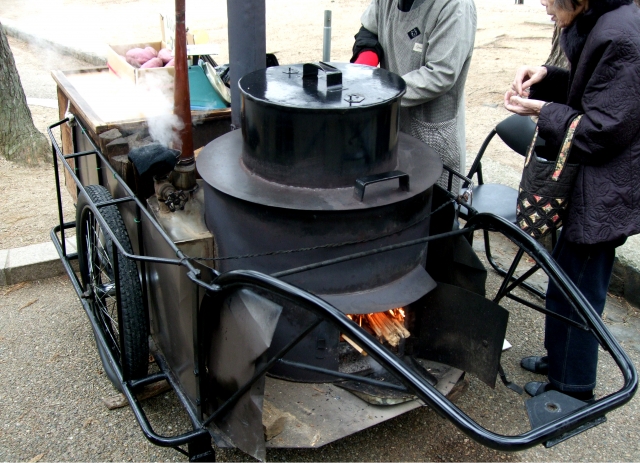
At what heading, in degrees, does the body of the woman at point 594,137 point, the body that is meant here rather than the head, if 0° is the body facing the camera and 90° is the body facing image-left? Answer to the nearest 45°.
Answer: approximately 90°

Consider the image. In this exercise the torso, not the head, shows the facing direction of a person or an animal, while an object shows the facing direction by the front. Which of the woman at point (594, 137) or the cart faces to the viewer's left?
the woman

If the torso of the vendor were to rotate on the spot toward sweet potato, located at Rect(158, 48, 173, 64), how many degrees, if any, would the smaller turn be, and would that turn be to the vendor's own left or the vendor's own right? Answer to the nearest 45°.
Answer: approximately 45° to the vendor's own right

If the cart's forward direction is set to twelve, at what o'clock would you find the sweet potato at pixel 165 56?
The sweet potato is roughly at 7 o'clock from the cart.

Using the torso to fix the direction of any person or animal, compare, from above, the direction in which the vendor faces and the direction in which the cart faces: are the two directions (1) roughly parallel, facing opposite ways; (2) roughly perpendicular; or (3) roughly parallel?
roughly perpendicular

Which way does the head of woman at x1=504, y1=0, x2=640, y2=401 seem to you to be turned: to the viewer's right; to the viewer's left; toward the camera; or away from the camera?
to the viewer's left

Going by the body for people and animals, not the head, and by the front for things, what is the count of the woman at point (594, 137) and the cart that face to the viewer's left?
1

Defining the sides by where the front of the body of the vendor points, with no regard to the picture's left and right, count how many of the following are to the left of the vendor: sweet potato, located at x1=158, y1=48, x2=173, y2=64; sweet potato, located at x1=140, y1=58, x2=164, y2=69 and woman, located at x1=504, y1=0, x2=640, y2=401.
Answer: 1

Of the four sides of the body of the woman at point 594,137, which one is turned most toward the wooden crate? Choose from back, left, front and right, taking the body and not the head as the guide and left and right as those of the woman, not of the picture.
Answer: front

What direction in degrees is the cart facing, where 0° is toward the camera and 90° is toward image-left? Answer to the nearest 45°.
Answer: approximately 315°

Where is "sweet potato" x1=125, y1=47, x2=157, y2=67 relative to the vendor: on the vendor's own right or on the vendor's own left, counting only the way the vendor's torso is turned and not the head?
on the vendor's own right

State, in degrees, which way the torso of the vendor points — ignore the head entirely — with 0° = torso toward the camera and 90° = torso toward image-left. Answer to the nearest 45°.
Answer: approximately 45°

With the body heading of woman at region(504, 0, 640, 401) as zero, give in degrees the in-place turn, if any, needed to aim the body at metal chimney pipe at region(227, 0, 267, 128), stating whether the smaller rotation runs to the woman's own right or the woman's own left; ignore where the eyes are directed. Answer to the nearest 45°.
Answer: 0° — they already face it

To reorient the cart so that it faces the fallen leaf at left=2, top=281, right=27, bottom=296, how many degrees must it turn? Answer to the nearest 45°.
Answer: approximately 180°

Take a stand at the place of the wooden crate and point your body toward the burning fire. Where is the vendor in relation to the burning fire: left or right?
left

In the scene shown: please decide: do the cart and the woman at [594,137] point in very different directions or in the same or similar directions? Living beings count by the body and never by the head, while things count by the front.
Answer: very different directions
